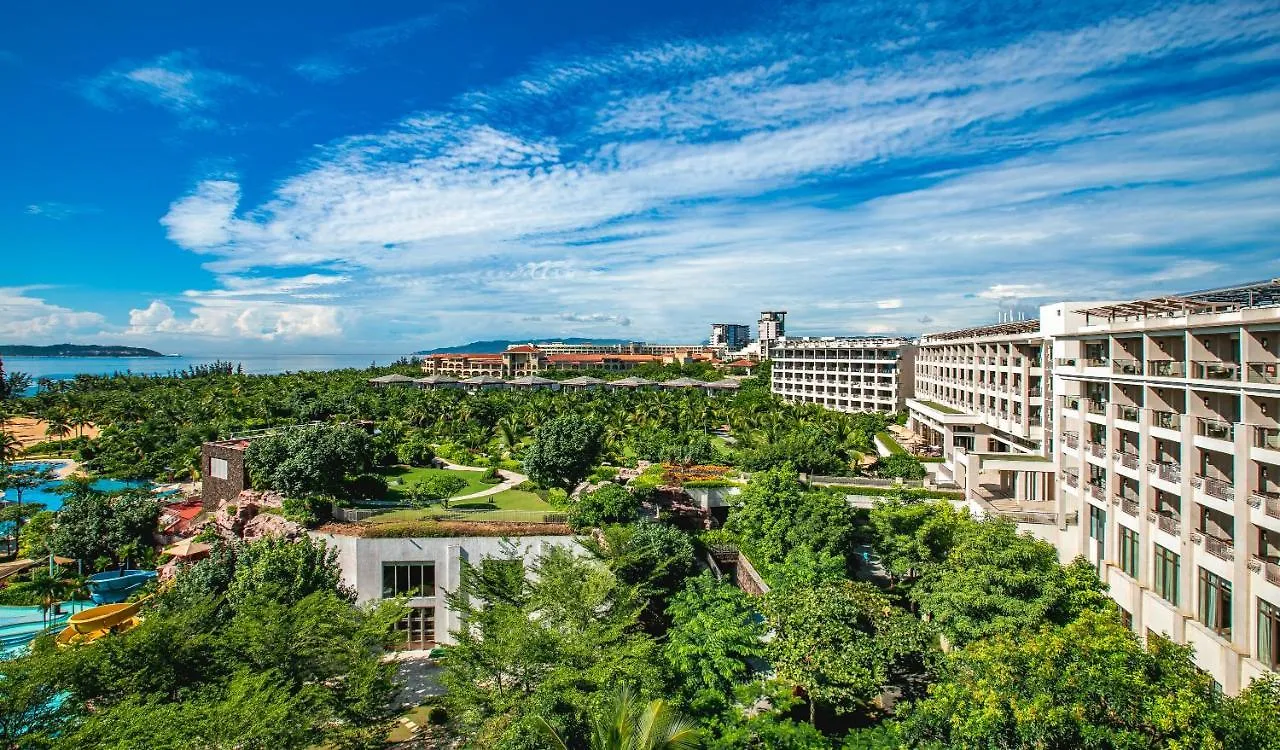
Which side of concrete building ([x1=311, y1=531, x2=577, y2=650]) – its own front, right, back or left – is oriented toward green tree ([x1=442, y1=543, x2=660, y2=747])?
front

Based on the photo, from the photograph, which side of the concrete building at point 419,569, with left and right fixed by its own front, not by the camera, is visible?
front

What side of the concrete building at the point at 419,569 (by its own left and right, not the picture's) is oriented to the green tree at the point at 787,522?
left

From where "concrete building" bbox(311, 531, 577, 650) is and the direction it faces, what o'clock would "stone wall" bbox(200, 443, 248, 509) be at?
The stone wall is roughly at 5 o'clock from the concrete building.

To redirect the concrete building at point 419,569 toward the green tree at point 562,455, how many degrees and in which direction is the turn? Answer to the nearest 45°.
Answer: approximately 135° to its left

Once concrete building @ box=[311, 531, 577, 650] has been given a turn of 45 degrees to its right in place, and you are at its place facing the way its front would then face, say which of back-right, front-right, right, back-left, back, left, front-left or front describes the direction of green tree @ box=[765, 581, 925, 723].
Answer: left

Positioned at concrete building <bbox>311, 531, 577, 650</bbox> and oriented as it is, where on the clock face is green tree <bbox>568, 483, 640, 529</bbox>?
The green tree is roughly at 9 o'clock from the concrete building.

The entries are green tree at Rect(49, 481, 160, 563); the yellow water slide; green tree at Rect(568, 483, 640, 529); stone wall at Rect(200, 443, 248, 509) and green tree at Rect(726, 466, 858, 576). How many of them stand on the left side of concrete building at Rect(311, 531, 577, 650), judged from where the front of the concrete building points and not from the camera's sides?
2

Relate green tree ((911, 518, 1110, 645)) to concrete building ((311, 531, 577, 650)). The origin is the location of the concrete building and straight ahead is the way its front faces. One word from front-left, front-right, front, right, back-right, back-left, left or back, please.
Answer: front-left

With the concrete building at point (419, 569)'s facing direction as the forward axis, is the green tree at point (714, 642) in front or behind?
in front

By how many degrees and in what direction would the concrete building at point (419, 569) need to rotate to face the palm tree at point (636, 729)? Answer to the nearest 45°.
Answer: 0° — it already faces it

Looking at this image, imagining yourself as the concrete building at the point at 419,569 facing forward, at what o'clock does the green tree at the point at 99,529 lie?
The green tree is roughly at 4 o'clock from the concrete building.

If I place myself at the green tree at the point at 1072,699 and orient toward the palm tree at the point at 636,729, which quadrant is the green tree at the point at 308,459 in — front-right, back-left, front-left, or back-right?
front-right

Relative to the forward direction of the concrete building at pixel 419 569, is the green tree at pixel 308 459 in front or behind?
behind
